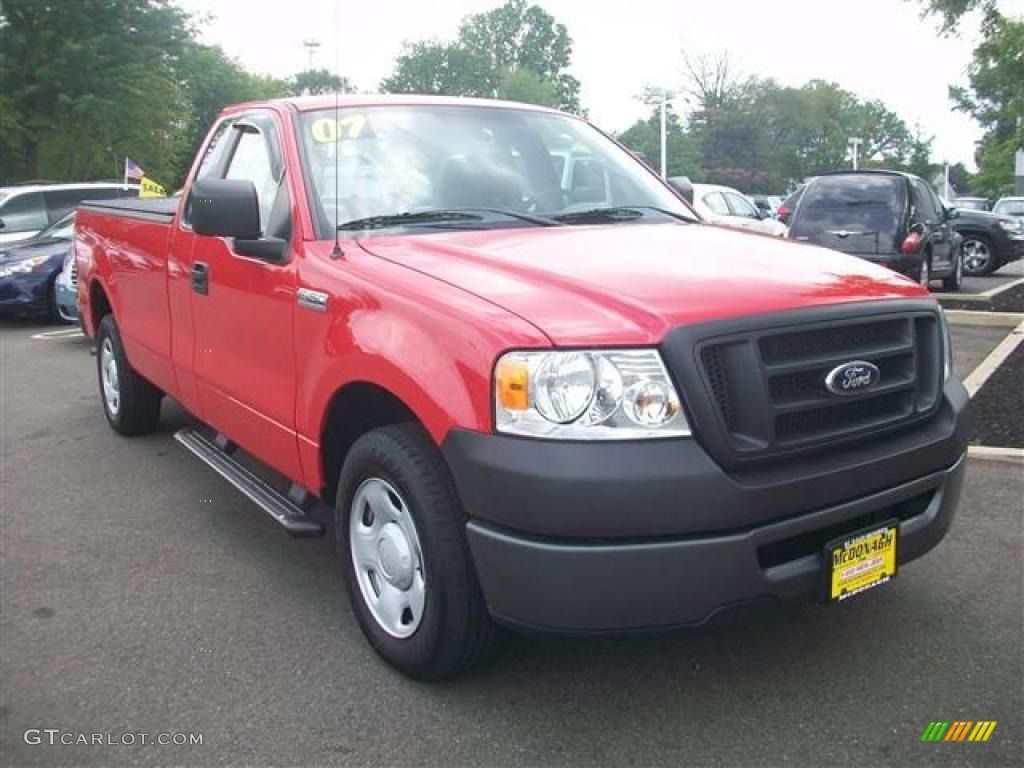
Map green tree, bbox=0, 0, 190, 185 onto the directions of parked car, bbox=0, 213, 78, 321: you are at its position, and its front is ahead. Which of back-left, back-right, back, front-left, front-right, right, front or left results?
back-right

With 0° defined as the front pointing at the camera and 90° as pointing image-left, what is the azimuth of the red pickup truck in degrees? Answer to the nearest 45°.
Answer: approximately 315°

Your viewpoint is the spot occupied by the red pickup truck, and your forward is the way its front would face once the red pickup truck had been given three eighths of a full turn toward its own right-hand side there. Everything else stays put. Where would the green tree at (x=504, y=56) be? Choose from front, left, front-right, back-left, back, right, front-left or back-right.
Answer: right

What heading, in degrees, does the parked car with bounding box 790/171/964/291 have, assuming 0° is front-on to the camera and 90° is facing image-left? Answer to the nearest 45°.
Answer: approximately 225°

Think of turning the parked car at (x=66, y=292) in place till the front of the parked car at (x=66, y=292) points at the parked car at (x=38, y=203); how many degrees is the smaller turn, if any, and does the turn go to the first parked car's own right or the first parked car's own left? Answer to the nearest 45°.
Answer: approximately 135° to the first parked car's own right
